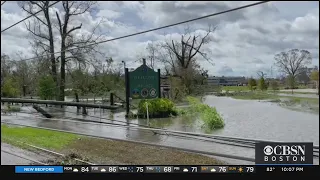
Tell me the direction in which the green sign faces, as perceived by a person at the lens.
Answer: facing the viewer

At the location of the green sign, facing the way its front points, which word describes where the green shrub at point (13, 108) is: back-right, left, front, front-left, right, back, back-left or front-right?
back-right
